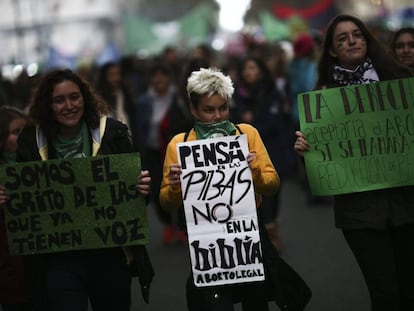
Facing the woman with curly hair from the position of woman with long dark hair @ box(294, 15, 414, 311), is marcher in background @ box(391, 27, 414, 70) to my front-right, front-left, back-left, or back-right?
back-right

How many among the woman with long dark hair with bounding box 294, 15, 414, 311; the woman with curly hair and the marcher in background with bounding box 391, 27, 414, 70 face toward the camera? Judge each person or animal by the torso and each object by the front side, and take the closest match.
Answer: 3

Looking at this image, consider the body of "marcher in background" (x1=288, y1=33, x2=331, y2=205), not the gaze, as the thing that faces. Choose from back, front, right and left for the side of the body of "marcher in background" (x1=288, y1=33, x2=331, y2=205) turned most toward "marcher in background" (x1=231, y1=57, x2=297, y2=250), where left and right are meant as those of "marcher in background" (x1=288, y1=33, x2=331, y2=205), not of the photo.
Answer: right

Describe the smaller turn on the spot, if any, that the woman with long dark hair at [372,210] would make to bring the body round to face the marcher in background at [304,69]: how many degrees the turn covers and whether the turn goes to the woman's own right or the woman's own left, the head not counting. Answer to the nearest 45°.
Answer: approximately 180°

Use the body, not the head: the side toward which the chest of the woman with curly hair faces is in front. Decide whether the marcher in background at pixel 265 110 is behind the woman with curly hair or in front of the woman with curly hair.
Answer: behind

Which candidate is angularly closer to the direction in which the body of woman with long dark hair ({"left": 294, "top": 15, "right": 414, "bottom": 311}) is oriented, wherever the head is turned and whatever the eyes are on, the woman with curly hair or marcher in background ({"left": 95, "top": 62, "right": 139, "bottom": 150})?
the woman with curly hair

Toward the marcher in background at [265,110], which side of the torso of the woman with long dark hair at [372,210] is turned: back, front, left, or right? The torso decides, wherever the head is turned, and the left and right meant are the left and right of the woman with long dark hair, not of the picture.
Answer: back
